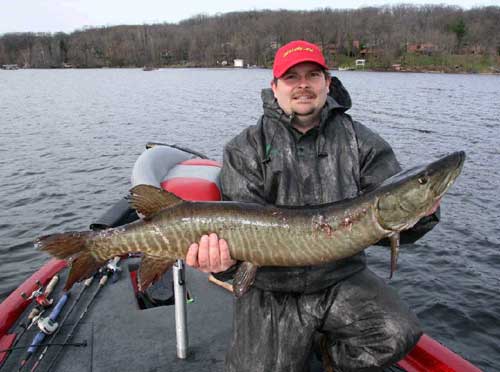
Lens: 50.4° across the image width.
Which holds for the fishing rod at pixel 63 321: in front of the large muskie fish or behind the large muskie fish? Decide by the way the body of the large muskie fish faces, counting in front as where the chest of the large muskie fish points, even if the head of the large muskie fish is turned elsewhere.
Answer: behind

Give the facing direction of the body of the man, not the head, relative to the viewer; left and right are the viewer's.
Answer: facing the viewer

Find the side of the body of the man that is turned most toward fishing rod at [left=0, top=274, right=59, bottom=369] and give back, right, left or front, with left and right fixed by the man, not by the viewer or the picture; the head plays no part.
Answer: right

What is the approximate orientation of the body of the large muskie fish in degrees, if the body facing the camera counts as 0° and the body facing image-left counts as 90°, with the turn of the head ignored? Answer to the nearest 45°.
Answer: approximately 270°

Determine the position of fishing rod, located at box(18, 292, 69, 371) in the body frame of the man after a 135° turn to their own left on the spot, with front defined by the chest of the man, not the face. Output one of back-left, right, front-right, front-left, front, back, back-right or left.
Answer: back-left
